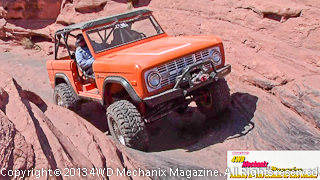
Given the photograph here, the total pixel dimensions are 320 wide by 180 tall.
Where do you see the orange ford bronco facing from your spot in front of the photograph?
facing the viewer and to the right of the viewer
